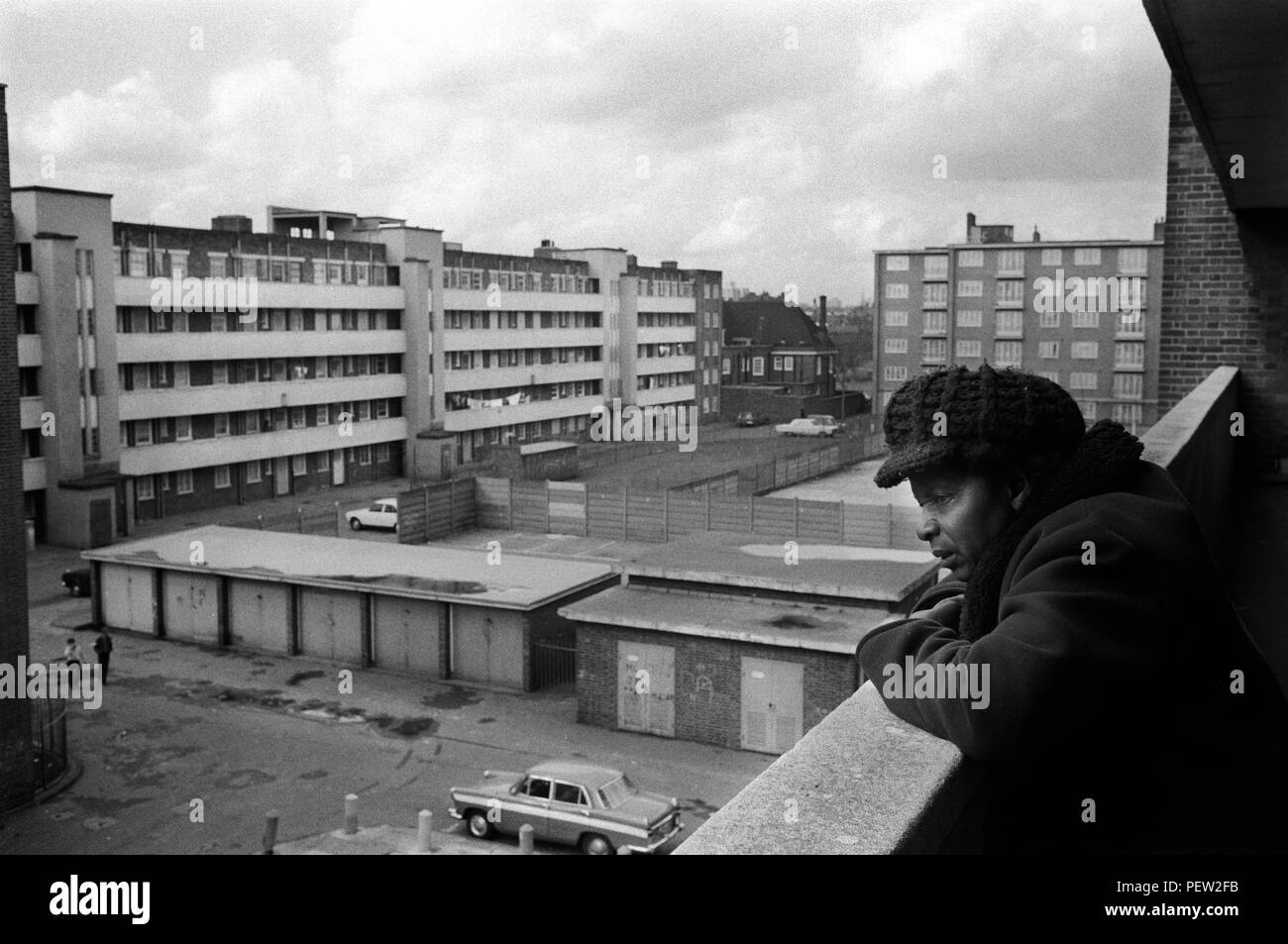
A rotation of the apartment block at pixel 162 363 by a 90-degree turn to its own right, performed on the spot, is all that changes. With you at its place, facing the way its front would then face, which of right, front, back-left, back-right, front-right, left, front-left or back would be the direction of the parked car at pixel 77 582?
front-left

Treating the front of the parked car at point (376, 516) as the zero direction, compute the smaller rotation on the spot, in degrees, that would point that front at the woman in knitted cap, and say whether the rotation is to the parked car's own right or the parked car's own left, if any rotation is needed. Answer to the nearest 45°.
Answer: approximately 90° to the parked car's own left

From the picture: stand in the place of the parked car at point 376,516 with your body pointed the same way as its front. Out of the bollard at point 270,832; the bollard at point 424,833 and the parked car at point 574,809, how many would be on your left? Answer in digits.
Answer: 3

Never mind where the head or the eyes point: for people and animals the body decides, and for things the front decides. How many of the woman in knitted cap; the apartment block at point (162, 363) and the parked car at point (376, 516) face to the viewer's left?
2

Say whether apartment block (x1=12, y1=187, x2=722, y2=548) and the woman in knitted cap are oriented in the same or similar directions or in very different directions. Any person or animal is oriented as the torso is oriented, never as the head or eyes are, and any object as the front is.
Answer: very different directions

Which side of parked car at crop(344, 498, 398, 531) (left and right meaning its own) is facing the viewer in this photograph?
left

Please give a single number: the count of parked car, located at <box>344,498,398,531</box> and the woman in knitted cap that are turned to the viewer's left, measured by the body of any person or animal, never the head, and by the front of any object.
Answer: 2

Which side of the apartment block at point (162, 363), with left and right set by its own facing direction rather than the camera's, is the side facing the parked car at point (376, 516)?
front

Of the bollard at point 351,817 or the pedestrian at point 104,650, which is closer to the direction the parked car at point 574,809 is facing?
the pedestrian

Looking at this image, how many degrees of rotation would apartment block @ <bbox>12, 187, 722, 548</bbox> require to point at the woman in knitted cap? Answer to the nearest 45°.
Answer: approximately 45° to its right

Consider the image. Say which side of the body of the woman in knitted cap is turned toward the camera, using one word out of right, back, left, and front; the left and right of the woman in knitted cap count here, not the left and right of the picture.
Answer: left

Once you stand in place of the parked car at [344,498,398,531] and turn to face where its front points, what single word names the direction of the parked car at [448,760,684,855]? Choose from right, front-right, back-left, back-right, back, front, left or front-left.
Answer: left

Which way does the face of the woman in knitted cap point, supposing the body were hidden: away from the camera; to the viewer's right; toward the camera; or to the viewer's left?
to the viewer's left
